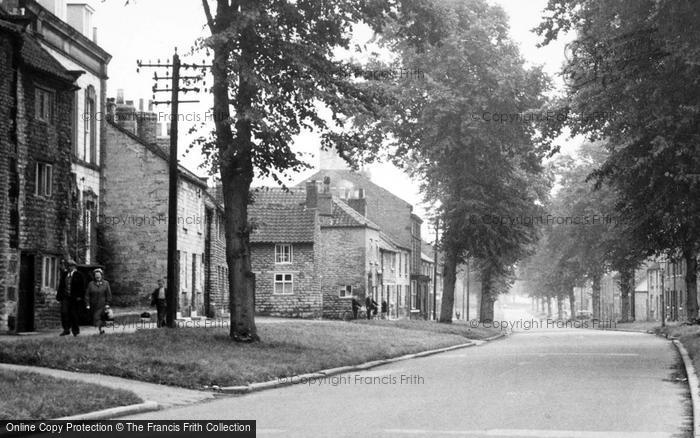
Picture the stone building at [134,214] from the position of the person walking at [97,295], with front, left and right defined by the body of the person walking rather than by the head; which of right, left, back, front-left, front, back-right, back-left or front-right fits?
back

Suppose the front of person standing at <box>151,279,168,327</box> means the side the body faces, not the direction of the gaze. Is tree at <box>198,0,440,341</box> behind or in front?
in front

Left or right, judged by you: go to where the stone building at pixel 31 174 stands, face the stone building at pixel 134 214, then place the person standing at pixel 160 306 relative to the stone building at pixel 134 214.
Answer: right

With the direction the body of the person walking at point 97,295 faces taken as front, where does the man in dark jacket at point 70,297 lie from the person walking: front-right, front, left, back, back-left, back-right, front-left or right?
front-right

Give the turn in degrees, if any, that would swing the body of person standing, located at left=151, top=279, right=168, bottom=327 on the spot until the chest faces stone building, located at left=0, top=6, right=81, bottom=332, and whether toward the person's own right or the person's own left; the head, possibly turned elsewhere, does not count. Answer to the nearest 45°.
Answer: approximately 45° to the person's own right

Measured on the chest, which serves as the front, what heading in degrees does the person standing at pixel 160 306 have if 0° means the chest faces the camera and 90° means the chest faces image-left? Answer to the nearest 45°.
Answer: approximately 0°

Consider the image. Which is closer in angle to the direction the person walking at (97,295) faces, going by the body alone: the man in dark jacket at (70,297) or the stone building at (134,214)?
the man in dark jacket

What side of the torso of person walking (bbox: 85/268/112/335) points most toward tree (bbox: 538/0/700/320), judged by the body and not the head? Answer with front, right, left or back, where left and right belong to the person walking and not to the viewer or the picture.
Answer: left

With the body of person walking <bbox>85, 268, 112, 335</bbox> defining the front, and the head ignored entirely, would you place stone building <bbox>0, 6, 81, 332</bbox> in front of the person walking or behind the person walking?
behind

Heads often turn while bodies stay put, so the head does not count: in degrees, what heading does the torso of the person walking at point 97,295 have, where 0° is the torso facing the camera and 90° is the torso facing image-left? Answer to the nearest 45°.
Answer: approximately 0°
